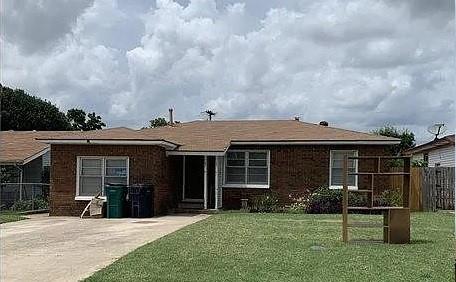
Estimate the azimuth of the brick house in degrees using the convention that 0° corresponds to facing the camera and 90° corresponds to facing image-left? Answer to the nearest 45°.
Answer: approximately 0°

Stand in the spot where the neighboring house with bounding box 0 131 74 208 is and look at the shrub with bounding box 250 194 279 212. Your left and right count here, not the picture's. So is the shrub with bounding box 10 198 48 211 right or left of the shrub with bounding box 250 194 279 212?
right

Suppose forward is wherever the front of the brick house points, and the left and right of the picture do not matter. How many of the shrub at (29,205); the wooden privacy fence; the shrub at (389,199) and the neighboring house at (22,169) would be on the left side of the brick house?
2

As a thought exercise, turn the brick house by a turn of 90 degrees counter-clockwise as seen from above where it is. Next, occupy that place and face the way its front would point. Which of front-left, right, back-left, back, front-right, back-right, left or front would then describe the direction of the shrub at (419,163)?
front-left

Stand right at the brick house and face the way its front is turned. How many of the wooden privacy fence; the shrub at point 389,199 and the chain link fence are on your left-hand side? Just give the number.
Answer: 2

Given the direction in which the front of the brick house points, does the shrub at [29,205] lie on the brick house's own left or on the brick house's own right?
on the brick house's own right

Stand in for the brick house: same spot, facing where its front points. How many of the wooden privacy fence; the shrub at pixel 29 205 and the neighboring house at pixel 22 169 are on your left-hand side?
1

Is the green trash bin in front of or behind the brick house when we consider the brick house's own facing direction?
in front

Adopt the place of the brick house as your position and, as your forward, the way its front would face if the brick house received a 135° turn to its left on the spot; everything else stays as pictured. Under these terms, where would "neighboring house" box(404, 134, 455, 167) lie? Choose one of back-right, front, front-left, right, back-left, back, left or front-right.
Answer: front

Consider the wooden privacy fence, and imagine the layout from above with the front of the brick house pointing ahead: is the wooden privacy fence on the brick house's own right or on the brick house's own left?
on the brick house's own left

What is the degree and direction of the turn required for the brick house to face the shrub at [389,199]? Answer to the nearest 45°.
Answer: approximately 90° to its left

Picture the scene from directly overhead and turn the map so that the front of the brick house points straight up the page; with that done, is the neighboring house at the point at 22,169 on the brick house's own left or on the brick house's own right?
on the brick house's own right

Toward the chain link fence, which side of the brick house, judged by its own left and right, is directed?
right
